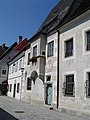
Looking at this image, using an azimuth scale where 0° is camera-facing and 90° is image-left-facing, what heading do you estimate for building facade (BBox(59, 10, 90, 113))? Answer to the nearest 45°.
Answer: approximately 45°

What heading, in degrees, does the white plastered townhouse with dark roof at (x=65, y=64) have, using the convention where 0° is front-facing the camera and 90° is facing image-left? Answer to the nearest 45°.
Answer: approximately 45°
